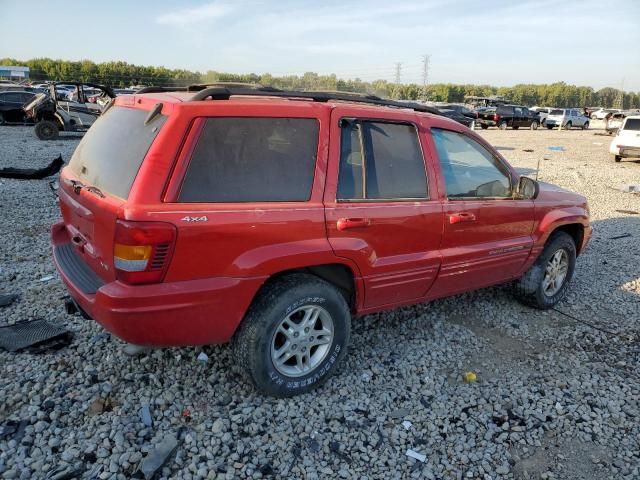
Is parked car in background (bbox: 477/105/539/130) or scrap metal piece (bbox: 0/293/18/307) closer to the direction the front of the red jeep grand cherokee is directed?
the parked car in background

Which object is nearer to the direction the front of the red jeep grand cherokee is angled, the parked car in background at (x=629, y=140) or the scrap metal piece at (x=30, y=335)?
the parked car in background

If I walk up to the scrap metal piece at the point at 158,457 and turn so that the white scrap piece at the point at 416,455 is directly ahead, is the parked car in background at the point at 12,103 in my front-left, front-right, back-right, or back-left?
back-left

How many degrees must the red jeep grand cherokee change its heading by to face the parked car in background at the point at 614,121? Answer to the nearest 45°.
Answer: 0° — it already faces it

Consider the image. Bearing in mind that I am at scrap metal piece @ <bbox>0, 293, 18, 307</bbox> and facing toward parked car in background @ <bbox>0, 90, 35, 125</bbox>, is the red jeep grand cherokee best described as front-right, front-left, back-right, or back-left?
back-right

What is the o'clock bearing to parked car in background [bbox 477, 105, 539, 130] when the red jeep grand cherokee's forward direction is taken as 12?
The parked car in background is roughly at 11 o'clock from the red jeep grand cherokee.

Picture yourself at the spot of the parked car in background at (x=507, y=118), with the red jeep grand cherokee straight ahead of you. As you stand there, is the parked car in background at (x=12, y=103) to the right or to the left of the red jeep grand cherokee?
right

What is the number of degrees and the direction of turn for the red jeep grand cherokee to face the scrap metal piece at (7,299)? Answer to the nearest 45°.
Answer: approximately 90° to its left

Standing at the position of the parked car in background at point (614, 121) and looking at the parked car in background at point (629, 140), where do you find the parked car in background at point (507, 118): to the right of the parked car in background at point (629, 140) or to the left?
right

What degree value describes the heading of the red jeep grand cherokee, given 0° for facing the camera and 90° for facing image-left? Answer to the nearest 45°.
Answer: approximately 225°

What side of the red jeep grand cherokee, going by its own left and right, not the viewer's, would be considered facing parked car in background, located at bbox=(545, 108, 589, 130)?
front

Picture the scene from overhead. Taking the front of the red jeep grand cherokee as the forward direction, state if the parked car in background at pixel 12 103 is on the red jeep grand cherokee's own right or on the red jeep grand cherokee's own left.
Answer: on the red jeep grand cherokee's own left

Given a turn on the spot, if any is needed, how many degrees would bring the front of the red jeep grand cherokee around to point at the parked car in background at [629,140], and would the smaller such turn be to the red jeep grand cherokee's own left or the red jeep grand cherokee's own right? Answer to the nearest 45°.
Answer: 0° — it already faces it
